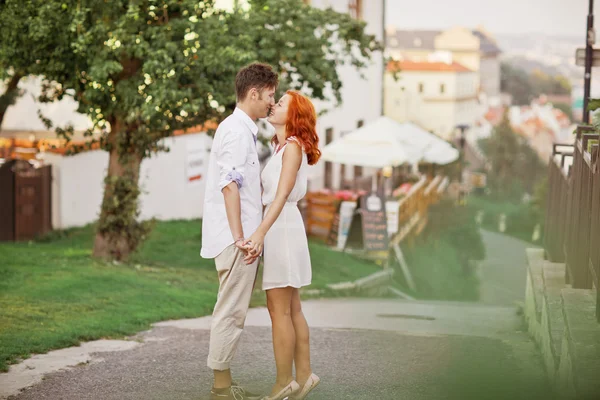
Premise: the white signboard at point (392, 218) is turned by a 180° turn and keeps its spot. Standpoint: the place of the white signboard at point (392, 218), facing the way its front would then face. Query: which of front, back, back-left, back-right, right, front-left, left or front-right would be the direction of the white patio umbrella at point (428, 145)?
front

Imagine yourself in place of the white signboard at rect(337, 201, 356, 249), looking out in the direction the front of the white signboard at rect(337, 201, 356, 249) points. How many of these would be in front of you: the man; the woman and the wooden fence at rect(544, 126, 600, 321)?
3

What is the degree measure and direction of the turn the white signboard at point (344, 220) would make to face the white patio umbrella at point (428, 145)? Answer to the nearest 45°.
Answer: approximately 180°

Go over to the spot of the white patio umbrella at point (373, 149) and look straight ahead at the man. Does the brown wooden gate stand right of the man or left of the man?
right

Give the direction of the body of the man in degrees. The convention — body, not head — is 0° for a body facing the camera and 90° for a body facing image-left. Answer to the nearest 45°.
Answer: approximately 270°

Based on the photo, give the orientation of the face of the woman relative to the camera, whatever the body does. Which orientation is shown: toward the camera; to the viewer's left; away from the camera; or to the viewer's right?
to the viewer's left

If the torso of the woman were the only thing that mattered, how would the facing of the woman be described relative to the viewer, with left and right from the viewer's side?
facing to the left of the viewer

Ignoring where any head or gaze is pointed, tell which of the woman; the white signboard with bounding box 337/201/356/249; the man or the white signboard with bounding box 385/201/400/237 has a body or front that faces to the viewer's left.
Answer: the woman

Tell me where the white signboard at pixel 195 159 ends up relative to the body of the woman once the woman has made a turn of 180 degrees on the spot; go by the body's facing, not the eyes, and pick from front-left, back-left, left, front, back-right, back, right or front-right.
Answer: left

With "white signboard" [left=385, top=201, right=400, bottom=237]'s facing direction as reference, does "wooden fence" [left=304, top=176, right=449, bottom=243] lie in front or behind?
behind
